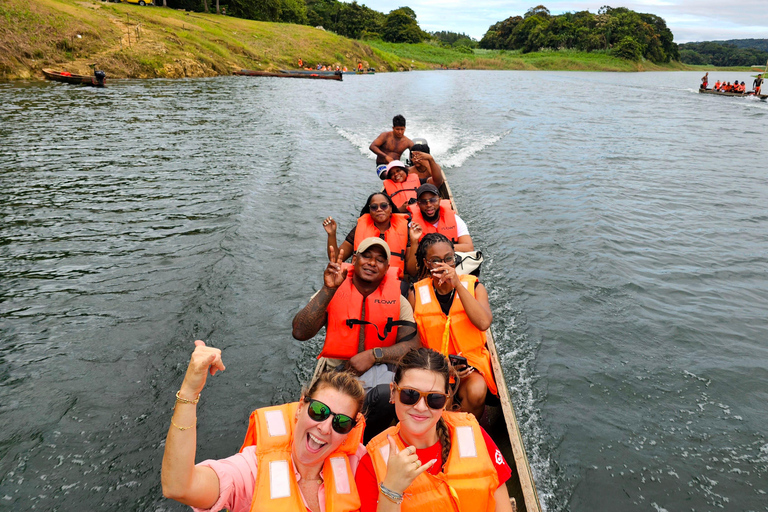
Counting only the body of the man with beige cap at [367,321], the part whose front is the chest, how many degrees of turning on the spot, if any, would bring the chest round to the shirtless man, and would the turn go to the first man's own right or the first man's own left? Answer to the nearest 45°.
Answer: approximately 180°

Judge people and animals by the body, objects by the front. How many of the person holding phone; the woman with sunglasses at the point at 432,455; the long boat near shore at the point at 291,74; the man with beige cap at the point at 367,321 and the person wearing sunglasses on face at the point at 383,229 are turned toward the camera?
4

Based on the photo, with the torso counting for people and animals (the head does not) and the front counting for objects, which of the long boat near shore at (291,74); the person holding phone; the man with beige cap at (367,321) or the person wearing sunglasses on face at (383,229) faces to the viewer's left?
the long boat near shore

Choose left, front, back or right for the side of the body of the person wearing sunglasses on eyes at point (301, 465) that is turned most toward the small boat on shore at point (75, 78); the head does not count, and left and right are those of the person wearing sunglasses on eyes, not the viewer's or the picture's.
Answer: back

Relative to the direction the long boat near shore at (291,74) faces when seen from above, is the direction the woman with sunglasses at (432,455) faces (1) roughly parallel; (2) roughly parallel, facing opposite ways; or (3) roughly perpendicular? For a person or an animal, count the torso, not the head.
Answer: roughly perpendicular

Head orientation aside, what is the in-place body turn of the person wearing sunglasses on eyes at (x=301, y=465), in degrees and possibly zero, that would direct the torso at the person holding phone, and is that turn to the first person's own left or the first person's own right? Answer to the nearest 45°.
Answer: approximately 135° to the first person's own left

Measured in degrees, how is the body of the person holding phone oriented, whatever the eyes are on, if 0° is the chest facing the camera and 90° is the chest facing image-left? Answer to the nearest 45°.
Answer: approximately 0°

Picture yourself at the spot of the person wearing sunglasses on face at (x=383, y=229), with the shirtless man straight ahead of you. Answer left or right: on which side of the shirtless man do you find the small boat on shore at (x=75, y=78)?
left

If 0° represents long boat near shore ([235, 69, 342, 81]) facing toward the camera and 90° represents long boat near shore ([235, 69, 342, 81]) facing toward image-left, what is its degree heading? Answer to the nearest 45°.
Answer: approximately 90°

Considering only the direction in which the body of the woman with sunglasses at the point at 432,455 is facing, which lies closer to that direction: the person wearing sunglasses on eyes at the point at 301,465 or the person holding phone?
the person wearing sunglasses on eyes

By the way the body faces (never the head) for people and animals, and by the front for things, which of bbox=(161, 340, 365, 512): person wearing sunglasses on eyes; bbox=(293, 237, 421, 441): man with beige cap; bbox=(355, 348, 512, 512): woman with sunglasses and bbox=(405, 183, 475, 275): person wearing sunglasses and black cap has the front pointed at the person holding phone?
bbox=(405, 183, 475, 275): person wearing sunglasses and black cap

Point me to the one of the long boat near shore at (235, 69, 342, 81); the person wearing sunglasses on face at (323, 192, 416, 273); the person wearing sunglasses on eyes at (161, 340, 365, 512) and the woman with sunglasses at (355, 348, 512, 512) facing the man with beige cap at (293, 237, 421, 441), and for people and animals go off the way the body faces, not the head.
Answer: the person wearing sunglasses on face at (323, 192, 416, 273)

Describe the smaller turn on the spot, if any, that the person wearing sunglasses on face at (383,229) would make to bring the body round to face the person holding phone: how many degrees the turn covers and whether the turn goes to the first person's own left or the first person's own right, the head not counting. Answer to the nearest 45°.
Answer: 0° — they already face them
